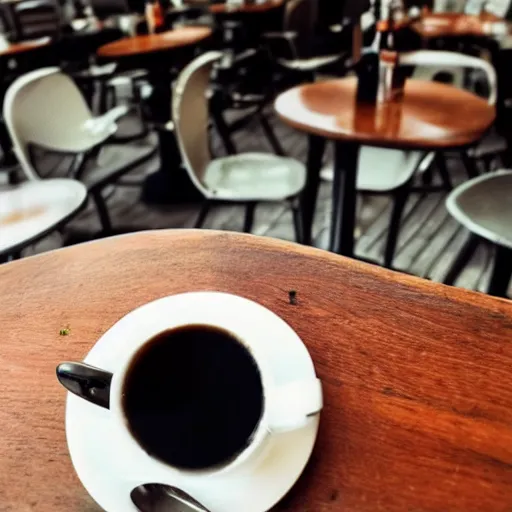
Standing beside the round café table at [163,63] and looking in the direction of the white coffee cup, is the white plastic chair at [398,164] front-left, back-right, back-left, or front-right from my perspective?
front-left

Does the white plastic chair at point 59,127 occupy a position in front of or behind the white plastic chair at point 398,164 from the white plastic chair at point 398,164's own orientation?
in front

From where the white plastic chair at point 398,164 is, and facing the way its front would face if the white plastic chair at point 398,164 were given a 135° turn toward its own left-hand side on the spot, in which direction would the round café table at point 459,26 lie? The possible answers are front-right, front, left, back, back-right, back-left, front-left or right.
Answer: left

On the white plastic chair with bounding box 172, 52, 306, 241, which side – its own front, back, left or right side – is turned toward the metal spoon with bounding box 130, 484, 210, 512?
right

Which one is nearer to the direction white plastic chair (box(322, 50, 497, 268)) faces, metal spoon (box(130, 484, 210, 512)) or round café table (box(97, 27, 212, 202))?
the metal spoon

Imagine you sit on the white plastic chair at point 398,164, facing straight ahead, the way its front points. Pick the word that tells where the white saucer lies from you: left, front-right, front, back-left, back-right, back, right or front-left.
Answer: front-left

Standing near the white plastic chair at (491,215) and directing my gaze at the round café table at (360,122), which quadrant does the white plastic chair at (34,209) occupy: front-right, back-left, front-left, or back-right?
front-left

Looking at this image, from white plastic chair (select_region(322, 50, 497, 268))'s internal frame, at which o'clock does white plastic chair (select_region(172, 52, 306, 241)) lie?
white plastic chair (select_region(172, 52, 306, 241)) is roughly at 1 o'clock from white plastic chair (select_region(322, 50, 497, 268)).

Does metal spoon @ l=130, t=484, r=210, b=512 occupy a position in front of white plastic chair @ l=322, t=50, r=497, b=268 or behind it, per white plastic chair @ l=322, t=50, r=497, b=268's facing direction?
in front

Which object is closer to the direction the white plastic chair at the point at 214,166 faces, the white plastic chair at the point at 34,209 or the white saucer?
the white saucer

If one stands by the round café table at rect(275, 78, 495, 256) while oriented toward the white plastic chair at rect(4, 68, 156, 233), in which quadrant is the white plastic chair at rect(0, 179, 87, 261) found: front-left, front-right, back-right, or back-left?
front-left

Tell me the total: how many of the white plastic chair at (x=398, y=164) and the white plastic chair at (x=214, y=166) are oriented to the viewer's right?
1

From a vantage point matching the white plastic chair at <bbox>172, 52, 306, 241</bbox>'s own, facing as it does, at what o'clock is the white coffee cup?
The white coffee cup is roughly at 3 o'clock from the white plastic chair.

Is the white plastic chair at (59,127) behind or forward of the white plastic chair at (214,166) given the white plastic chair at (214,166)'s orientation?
behind

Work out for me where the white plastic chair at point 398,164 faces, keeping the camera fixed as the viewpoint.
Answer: facing the viewer and to the left of the viewer

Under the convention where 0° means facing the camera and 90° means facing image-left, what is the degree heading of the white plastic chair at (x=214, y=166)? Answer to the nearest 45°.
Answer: approximately 270°
